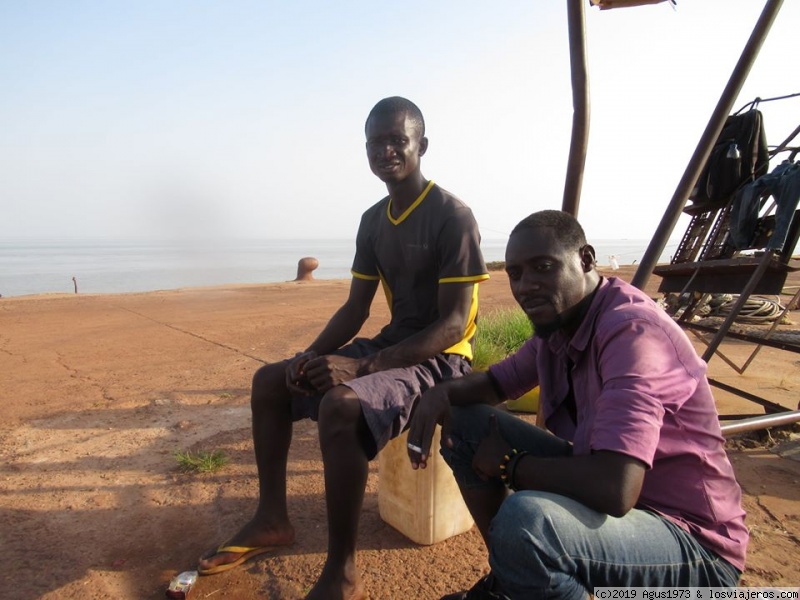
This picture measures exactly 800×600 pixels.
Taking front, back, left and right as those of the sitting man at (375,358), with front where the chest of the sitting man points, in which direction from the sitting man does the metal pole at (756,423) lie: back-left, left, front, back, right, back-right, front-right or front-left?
back-left

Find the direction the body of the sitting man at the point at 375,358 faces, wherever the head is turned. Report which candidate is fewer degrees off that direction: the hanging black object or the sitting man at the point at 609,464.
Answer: the sitting man

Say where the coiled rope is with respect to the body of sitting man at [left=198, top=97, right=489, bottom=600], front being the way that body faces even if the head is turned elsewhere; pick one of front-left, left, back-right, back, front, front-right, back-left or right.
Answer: back

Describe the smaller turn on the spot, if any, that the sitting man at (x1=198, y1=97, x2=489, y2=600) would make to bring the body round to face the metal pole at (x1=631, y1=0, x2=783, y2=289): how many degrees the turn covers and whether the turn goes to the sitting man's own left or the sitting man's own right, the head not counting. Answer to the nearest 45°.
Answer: approximately 135° to the sitting man's own left

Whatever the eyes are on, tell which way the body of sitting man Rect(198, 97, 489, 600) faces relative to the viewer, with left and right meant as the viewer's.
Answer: facing the viewer and to the left of the viewer
